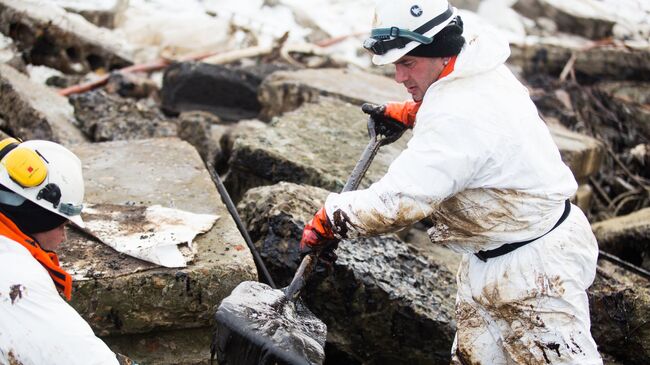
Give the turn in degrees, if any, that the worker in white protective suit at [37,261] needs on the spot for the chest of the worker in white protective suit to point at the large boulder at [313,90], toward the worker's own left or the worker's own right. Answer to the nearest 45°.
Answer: approximately 45° to the worker's own left

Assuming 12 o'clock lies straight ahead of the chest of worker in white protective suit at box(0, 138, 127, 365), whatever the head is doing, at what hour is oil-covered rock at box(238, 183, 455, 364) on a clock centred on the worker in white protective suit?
The oil-covered rock is roughly at 11 o'clock from the worker in white protective suit.

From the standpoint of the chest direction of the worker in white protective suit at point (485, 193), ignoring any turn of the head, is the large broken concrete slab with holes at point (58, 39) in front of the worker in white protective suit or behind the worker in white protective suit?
in front

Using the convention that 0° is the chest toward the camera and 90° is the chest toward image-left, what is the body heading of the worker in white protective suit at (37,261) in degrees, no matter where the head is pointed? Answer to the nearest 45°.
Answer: approximately 270°

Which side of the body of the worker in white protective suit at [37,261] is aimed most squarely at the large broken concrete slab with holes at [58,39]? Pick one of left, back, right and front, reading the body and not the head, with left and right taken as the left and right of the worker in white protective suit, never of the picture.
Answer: left

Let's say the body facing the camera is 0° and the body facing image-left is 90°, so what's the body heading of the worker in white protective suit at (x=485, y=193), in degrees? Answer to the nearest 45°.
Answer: approximately 90°

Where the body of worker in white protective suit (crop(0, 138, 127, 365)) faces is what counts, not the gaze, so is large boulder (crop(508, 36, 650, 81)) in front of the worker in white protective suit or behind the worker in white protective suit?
in front

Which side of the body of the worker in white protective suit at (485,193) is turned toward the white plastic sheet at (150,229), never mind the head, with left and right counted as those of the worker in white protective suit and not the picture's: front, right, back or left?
front

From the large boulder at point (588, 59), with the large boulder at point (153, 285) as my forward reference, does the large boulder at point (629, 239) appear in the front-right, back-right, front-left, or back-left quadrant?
front-left

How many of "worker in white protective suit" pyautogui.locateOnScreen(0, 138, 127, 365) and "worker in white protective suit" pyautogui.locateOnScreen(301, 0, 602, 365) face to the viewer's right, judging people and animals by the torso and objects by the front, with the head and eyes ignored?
1
